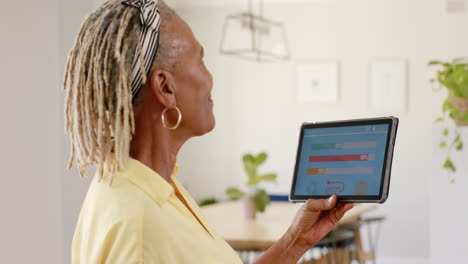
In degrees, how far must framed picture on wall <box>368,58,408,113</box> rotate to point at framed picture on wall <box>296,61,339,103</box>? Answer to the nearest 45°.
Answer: approximately 90° to its right

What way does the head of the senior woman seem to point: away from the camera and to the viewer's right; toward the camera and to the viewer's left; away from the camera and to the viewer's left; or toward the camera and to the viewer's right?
away from the camera and to the viewer's right

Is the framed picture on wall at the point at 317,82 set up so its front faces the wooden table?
yes

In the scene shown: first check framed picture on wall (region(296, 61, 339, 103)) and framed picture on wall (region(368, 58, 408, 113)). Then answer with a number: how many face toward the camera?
2

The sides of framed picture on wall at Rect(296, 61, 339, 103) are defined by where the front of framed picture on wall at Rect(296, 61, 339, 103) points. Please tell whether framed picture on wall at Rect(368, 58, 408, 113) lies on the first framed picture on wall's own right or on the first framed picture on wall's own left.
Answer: on the first framed picture on wall's own left

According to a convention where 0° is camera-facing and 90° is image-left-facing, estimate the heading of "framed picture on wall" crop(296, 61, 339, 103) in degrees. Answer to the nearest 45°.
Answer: approximately 0°

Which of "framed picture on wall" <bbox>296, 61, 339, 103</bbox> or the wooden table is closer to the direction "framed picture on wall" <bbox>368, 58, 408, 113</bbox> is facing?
the wooden table

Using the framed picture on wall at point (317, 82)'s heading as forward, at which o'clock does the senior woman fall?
The senior woman is roughly at 12 o'clock from the framed picture on wall.

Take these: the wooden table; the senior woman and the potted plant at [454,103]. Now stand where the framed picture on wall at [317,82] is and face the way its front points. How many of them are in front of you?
3

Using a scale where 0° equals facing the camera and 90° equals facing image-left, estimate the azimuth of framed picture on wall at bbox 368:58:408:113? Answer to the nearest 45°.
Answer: approximately 0°
